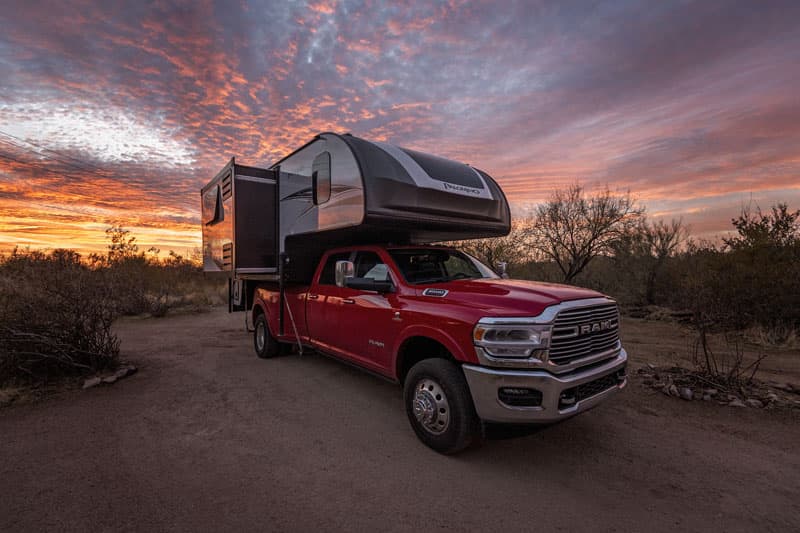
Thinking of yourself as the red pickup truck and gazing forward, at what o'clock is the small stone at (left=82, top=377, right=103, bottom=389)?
The small stone is roughly at 5 o'clock from the red pickup truck.

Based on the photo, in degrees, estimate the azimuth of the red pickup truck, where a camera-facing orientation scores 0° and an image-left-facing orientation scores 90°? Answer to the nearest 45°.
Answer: approximately 315°

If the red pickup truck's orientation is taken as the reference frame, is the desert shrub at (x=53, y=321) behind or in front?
behind

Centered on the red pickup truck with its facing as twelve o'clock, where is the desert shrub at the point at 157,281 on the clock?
The desert shrub is roughly at 6 o'clock from the red pickup truck.
